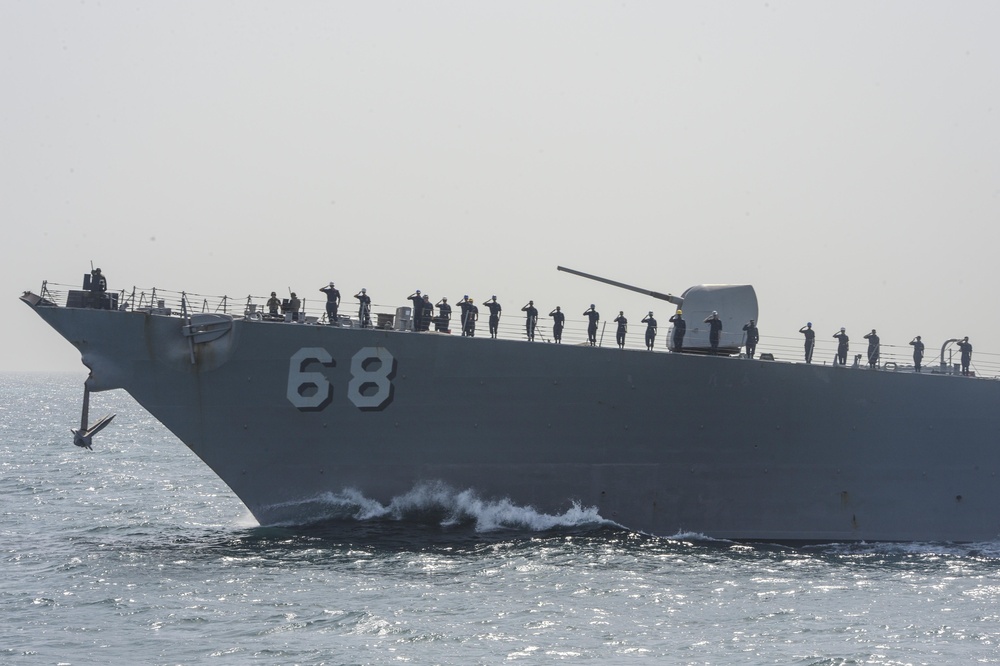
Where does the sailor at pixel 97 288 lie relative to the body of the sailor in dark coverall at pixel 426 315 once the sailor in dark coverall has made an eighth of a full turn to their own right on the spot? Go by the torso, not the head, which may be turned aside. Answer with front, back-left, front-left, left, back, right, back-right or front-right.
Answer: front-right

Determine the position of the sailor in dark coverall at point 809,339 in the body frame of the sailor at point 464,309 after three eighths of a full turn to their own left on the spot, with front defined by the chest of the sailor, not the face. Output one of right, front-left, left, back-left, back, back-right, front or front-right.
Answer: front-right

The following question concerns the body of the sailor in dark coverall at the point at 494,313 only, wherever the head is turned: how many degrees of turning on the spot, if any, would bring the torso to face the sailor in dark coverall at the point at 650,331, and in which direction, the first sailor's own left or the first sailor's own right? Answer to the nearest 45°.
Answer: approximately 90° to the first sailor's own left

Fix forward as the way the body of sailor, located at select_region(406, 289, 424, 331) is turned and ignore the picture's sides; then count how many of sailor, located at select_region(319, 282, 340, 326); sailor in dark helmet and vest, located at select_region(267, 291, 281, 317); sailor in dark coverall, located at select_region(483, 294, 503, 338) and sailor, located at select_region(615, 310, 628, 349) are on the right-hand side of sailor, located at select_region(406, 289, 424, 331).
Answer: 2

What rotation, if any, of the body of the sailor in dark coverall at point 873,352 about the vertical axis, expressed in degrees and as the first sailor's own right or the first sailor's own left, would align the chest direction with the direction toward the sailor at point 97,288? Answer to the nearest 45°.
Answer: approximately 45° to the first sailor's own right

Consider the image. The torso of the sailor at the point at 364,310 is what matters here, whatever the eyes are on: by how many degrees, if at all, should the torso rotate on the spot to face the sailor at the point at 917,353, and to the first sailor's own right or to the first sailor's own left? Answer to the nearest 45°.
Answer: approximately 90° to the first sailor's own left

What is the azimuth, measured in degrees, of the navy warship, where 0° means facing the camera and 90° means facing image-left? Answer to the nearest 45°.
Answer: approximately 90°

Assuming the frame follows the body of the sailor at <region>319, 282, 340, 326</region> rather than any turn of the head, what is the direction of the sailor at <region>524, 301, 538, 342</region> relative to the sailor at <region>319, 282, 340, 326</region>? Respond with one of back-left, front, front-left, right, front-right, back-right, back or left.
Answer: left

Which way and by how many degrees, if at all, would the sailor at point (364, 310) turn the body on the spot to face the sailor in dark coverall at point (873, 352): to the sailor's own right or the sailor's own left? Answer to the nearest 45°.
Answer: approximately 90° to the sailor's own left

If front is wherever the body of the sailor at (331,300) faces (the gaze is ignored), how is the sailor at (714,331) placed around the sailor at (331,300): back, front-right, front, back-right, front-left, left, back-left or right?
left

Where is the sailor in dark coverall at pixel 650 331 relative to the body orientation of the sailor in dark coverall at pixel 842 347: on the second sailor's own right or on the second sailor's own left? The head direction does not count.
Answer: on the second sailor's own right

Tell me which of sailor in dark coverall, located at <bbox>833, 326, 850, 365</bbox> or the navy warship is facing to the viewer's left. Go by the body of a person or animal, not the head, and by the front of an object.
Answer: the navy warship

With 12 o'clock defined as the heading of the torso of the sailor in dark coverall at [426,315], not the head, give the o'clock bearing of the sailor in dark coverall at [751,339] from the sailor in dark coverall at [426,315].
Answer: the sailor in dark coverall at [751,339] is roughly at 9 o'clock from the sailor in dark coverall at [426,315].

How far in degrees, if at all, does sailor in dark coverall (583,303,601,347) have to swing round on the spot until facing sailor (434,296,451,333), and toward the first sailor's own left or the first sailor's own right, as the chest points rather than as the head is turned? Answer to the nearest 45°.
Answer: approximately 90° to the first sailor's own right

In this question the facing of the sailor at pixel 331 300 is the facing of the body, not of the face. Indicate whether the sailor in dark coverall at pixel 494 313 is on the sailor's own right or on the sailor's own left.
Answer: on the sailor's own left

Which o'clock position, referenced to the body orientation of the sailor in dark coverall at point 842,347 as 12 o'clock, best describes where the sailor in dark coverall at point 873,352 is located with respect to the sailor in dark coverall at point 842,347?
the sailor in dark coverall at point 873,352 is roughly at 8 o'clock from the sailor in dark coverall at point 842,347.

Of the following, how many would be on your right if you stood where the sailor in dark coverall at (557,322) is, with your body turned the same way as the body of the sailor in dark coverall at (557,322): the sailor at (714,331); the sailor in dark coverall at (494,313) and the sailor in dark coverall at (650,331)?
1
